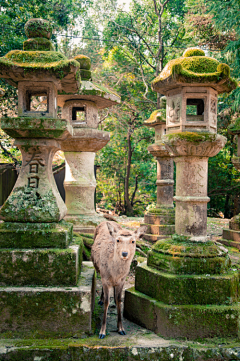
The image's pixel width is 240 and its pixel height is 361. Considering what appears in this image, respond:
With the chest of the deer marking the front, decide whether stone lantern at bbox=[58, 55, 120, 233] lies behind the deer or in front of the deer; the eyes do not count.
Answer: behind

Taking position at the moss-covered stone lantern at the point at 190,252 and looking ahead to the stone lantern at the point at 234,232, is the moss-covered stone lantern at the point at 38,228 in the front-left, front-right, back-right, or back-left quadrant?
back-left

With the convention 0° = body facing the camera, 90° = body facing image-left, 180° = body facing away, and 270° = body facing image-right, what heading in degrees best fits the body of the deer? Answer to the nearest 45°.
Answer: approximately 0°

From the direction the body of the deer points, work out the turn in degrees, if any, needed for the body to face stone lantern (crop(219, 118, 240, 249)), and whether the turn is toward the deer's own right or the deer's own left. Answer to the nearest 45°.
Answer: approximately 135° to the deer's own left

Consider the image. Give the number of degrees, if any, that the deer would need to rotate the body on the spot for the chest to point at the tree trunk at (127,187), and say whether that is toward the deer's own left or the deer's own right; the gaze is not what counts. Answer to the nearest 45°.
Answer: approximately 180°

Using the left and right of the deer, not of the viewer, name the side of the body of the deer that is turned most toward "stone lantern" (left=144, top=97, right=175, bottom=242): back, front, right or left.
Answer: back

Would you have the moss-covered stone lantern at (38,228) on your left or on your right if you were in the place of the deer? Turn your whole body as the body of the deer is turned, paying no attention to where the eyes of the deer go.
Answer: on your right

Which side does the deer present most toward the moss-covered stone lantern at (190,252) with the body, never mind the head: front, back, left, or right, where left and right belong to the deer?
left
